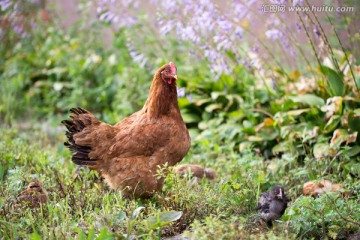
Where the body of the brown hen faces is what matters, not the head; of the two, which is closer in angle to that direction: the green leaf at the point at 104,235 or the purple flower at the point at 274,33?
the purple flower

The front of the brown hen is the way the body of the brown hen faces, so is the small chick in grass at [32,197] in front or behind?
behind

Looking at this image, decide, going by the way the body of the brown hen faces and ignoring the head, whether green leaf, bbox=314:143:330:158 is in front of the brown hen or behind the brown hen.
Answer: in front

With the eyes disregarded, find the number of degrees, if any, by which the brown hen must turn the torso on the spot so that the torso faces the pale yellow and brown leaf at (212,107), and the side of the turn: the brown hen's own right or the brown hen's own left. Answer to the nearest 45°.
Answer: approximately 45° to the brown hen's own left

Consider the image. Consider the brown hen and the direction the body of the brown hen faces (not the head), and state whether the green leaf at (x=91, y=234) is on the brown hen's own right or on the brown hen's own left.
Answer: on the brown hen's own right

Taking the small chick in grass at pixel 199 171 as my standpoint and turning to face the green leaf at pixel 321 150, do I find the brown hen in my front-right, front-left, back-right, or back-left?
back-right

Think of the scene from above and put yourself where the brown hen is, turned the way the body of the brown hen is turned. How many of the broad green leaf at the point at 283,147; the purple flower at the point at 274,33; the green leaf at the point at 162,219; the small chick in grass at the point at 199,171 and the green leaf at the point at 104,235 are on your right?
2

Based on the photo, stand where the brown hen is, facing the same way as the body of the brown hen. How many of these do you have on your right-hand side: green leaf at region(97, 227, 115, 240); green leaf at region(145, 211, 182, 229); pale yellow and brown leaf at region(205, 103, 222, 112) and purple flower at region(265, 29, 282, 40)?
2

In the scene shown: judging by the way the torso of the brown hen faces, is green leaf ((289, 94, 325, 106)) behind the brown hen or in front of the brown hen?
in front

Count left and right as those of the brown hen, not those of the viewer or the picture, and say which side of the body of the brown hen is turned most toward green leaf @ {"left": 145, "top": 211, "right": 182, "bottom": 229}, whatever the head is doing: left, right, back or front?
right

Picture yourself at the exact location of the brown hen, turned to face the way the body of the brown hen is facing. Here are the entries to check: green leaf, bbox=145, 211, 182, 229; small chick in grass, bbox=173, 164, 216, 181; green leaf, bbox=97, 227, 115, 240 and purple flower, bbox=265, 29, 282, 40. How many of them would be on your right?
2

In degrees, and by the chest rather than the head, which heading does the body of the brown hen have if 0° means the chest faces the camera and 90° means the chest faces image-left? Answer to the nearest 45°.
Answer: approximately 270°

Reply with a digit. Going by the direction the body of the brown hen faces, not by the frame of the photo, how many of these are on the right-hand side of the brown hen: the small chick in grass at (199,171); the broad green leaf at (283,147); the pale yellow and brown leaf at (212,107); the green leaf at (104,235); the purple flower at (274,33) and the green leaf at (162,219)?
2

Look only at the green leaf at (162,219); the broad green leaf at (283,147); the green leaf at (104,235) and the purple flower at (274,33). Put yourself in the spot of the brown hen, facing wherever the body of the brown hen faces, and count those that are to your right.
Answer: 2
